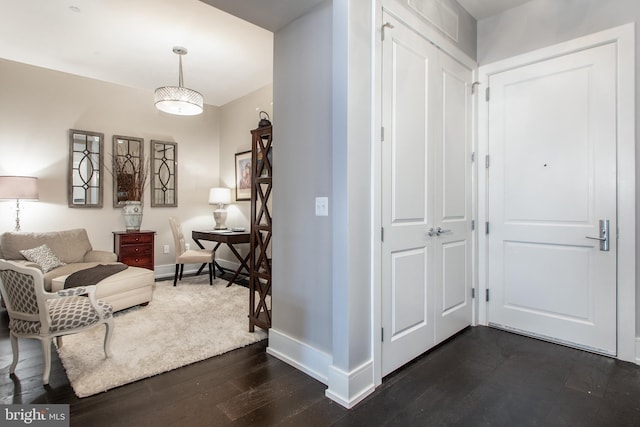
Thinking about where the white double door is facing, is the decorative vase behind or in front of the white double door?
behind

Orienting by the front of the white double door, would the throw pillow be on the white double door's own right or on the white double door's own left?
on the white double door's own right

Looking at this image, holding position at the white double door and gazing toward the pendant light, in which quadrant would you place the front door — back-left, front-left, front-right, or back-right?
back-right

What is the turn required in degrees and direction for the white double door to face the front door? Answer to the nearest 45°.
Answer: approximately 90° to its left

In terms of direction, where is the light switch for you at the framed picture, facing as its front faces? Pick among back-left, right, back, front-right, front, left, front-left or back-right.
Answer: front-left

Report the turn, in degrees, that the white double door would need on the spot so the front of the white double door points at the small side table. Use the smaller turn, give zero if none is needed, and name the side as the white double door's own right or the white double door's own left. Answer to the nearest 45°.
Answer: approximately 135° to the white double door's own right

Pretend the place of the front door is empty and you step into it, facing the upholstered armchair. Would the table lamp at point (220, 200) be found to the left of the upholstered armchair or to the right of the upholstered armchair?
right

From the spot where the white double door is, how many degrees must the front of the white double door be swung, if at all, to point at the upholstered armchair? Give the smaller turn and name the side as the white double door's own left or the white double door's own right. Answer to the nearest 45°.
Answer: approximately 90° to the white double door's own right

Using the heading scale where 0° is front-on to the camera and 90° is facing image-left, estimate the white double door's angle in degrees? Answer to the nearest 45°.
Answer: approximately 315°

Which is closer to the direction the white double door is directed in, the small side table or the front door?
the front door
